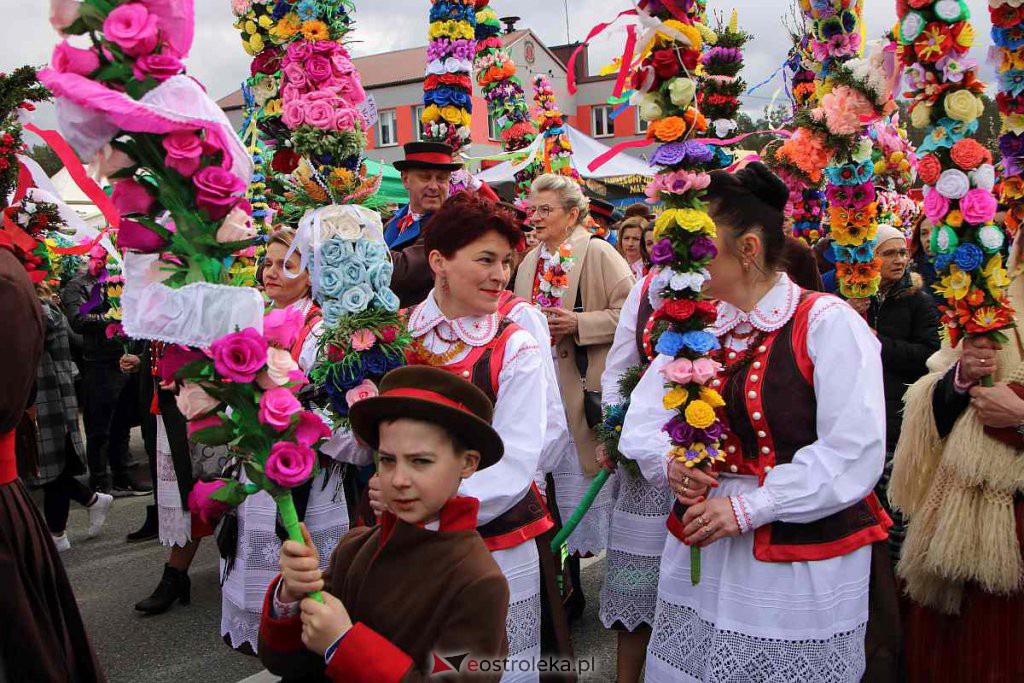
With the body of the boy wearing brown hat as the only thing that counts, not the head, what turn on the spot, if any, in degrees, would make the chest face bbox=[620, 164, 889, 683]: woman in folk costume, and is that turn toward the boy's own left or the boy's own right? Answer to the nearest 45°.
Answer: approximately 135° to the boy's own left

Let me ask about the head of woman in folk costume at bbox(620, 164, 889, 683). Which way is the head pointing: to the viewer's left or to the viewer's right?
to the viewer's left

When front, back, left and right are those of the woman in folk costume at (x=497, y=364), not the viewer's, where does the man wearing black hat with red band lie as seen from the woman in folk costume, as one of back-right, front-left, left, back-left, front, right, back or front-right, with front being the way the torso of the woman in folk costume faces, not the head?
back-right

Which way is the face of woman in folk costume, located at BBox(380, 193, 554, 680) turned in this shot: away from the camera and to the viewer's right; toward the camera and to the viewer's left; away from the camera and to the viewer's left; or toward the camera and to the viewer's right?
toward the camera and to the viewer's right

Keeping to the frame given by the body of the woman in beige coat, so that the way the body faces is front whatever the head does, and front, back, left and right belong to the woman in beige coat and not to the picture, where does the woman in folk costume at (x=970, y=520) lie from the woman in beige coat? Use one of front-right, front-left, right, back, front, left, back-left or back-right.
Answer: left

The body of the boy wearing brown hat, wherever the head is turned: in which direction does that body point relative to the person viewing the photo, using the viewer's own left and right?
facing the viewer and to the left of the viewer

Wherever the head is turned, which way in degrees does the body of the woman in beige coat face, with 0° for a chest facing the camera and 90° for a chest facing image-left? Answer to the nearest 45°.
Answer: approximately 45°

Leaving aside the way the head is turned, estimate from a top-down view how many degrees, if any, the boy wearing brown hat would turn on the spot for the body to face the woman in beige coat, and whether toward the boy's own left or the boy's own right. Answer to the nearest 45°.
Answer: approximately 135° to the boy's own right

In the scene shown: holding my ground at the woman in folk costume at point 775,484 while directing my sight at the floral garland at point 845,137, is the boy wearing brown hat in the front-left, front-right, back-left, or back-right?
back-left
